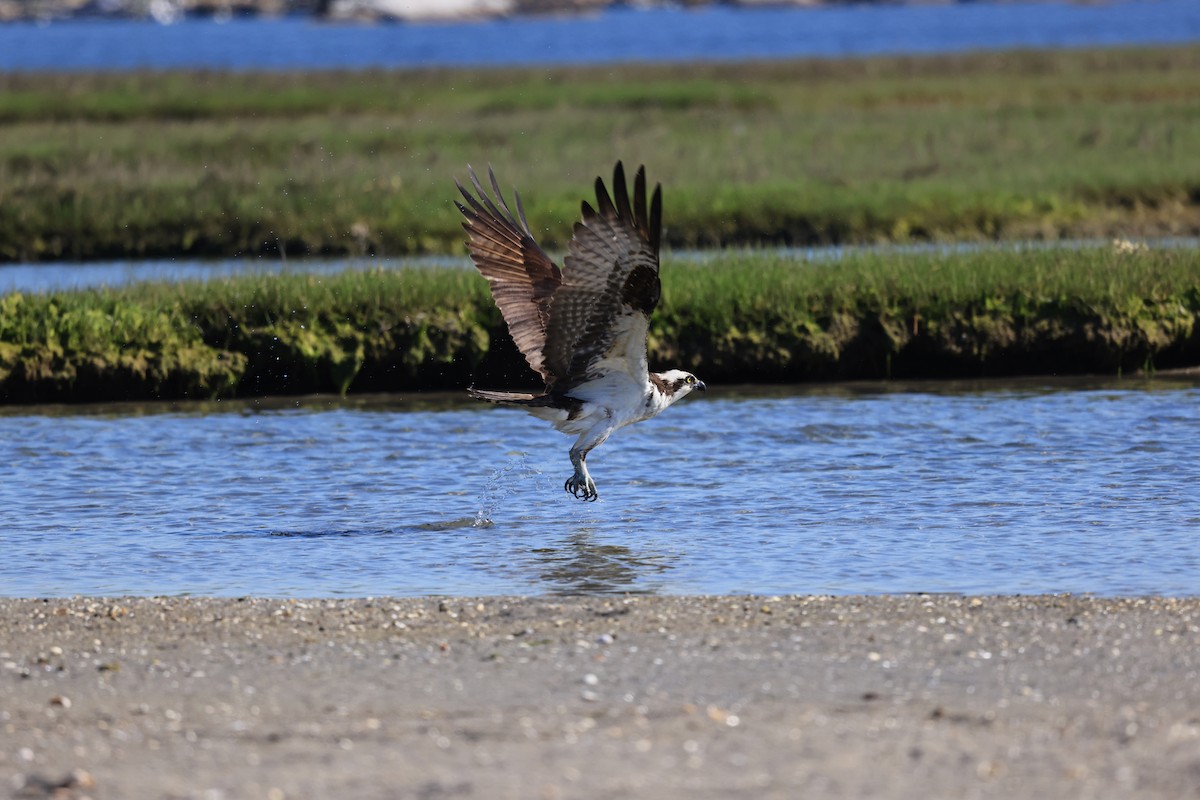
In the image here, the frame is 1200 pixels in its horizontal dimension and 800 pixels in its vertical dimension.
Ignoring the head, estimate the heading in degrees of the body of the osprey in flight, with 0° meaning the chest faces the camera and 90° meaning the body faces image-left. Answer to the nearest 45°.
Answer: approximately 270°
